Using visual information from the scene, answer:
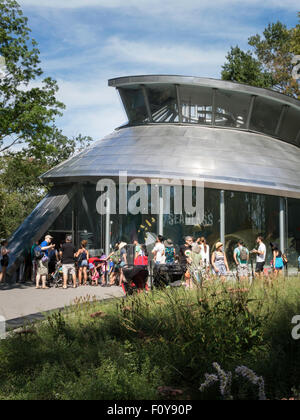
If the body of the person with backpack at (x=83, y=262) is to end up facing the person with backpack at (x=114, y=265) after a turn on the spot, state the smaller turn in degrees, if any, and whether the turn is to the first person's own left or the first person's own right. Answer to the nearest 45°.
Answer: approximately 90° to the first person's own right

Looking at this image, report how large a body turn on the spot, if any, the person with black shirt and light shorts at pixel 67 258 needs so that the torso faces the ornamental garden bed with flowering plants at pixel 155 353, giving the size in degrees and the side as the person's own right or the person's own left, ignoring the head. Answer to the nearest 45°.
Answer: approximately 180°

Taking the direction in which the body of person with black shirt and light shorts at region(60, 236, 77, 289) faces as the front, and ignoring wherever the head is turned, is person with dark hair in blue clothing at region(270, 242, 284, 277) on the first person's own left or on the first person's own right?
on the first person's own right

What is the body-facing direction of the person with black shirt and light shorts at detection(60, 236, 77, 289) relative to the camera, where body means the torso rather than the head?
away from the camera

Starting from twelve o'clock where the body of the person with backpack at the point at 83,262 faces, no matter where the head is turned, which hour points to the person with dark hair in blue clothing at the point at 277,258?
the person with dark hair in blue clothing at the point at 277,258 is roughly at 4 o'clock from the person with backpack at the point at 83,262.

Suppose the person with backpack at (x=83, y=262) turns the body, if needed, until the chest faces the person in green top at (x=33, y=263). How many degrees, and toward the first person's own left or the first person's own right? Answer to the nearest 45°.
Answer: approximately 45° to the first person's own left

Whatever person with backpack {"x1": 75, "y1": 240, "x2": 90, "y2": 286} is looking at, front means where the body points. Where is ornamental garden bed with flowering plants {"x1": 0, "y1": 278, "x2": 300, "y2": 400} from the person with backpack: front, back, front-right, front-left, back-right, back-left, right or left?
back

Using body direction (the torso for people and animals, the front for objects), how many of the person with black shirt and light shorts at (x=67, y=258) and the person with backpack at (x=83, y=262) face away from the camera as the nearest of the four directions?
2

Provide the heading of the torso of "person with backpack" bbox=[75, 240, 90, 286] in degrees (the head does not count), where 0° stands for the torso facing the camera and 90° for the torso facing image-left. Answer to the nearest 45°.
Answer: approximately 180°

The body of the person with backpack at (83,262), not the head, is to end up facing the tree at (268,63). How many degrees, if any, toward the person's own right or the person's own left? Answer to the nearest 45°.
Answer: approximately 45° to the person's own right

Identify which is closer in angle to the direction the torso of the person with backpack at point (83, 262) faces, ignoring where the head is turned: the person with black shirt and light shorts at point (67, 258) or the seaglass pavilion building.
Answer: the seaglass pavilion building
